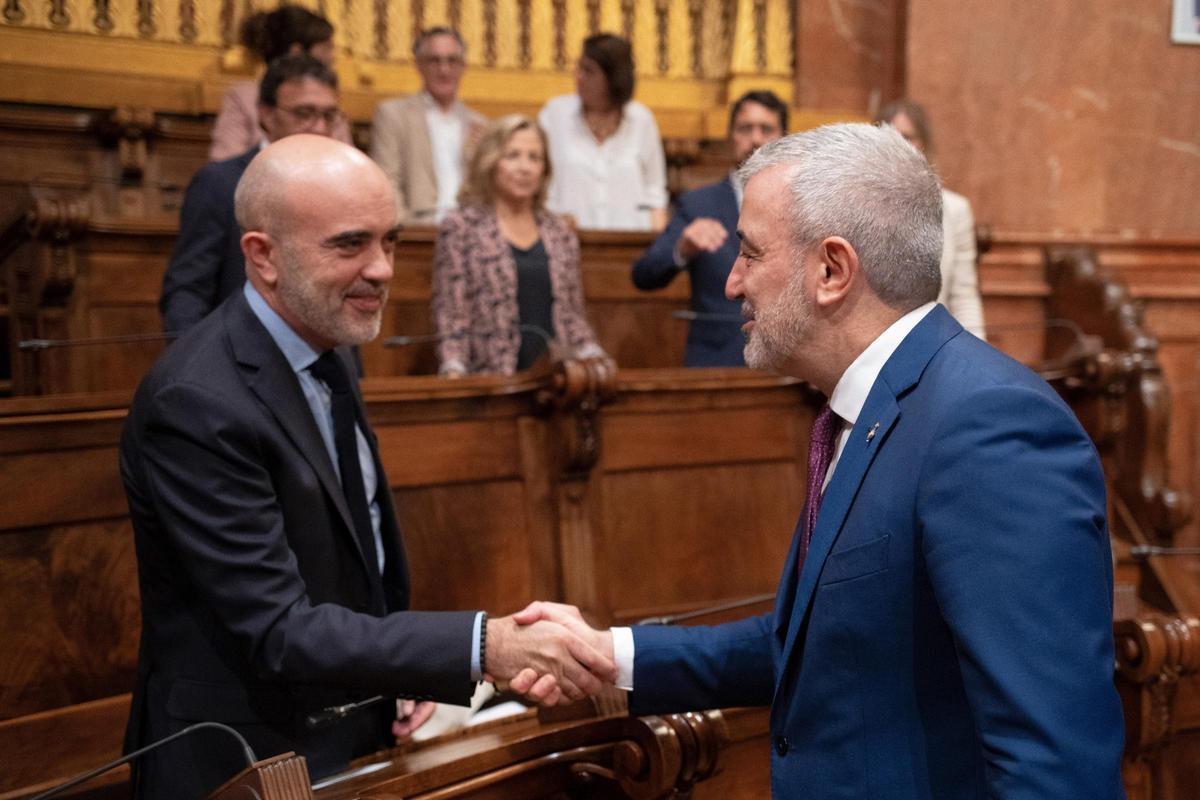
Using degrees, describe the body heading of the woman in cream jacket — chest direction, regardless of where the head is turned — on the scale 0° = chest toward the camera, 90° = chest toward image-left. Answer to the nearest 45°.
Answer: approximately 45°

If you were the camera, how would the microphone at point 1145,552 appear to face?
facing to the left of the viewer

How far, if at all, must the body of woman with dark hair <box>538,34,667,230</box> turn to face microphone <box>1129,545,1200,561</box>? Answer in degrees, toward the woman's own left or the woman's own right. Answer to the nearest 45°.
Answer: approximately 45° to the woman's own left

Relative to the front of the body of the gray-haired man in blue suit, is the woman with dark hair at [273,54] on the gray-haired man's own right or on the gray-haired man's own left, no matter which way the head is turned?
on the gray-haired man's own right

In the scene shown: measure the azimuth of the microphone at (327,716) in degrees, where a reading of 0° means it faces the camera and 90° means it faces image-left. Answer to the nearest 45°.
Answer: approximately 90°

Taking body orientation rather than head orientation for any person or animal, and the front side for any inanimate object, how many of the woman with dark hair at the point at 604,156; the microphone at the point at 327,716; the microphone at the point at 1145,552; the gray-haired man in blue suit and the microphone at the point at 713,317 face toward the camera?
1

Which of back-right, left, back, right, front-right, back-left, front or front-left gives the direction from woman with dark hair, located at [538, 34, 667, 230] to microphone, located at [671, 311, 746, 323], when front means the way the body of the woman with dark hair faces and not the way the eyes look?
front

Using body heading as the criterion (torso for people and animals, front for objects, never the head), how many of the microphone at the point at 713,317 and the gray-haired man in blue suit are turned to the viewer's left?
2

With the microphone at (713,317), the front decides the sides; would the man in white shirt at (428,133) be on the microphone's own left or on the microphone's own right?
on the microphone's own right

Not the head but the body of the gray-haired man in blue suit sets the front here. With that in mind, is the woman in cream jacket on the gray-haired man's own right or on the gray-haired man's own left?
on the gray-haired man's own right

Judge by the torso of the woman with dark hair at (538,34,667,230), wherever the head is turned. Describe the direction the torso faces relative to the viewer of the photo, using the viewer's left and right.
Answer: facing the viewer

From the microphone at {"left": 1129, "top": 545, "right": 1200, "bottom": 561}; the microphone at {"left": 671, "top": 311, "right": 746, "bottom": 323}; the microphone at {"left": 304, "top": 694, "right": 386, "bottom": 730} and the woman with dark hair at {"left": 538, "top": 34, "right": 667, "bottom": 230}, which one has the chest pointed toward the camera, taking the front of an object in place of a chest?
the woman with dark hair

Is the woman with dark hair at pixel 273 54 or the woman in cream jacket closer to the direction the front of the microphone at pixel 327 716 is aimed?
the woman with dark hair

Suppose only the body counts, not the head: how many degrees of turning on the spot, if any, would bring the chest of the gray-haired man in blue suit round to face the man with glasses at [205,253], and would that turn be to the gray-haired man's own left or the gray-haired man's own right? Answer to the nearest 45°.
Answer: approximately 45° to the gray-haired man's own right

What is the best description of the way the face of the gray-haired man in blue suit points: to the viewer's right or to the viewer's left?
to the viewer's left

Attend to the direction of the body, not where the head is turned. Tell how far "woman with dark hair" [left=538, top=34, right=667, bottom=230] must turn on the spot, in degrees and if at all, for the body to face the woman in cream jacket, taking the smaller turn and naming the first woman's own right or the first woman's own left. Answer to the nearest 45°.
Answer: approximately 45° to the first woman's own left

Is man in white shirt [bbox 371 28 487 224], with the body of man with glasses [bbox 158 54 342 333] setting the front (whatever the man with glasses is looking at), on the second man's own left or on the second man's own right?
on the second man's own left
